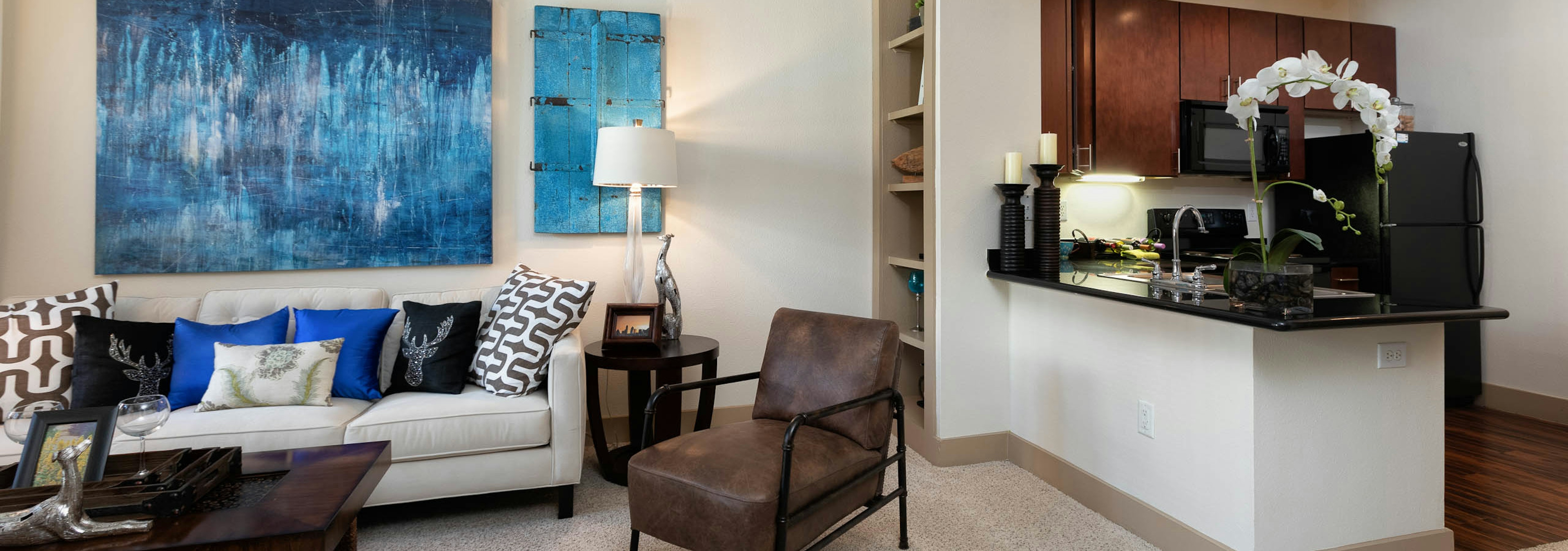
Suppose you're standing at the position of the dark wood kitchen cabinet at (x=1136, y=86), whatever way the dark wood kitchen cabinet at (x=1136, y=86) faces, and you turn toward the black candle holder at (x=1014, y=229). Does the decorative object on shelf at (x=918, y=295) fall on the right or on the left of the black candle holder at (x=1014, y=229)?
right

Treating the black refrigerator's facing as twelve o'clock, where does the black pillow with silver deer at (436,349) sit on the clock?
The black pillow with silver deer is roughly at 3 o'clock from the black refrigerator.

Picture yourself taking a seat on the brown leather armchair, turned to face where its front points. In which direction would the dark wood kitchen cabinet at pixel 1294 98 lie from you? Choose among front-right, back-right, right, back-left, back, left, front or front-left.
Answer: back

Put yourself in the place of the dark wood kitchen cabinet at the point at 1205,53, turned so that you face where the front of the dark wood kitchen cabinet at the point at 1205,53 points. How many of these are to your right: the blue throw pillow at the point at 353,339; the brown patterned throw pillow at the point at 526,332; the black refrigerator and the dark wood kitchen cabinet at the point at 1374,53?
2

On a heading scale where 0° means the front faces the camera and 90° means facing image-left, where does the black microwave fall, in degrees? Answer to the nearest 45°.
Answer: approximately 315°

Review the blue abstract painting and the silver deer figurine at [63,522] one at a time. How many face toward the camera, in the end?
1

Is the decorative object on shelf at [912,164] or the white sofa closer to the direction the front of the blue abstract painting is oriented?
the white sofa

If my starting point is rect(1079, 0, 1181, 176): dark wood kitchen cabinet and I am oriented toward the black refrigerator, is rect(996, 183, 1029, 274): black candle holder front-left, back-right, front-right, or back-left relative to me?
back-right

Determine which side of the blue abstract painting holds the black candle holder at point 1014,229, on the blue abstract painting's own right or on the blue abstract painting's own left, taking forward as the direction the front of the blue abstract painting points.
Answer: on the blue abstract painting's own left
